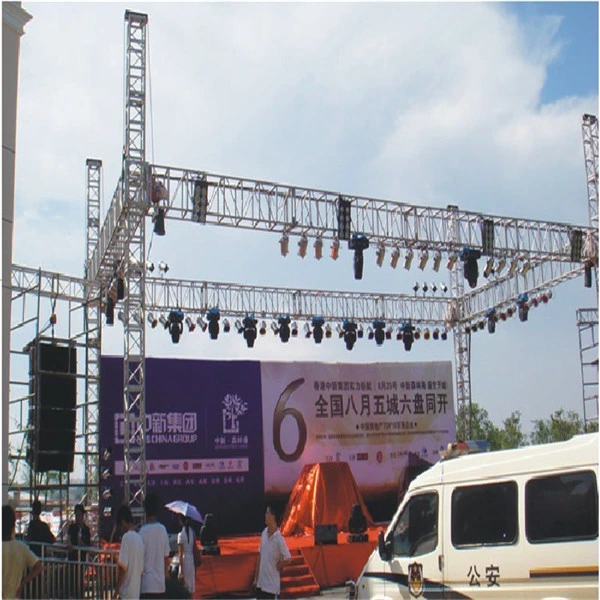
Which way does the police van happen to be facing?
to the viewer's left

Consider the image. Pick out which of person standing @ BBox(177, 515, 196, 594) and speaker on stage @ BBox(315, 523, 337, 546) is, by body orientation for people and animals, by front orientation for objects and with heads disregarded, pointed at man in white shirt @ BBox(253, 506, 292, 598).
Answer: the speaker on stage

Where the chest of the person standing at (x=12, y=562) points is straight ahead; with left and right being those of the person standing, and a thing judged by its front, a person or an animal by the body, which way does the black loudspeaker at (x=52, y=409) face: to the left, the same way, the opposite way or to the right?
the opposite way

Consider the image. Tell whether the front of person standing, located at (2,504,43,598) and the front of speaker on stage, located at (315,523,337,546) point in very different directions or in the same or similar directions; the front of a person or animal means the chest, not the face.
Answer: very different directions

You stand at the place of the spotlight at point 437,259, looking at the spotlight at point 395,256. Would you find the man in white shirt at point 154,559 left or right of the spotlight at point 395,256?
left

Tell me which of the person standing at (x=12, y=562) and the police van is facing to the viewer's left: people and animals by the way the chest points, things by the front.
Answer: the police van

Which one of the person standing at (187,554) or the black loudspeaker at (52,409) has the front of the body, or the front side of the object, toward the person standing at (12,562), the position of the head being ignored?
the black loudspeaker

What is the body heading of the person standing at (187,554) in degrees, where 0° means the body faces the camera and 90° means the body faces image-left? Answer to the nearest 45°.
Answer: approximately 135°

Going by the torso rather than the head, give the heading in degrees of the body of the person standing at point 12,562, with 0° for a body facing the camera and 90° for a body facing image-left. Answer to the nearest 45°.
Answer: approximately 180°

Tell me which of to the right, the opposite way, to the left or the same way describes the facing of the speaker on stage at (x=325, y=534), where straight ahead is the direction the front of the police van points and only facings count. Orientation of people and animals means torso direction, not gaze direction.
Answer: to the left

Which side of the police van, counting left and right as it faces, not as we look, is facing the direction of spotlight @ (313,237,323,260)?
right

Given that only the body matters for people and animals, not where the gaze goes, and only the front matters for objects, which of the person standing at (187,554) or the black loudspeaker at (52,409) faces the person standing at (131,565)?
the black loudspeaker
